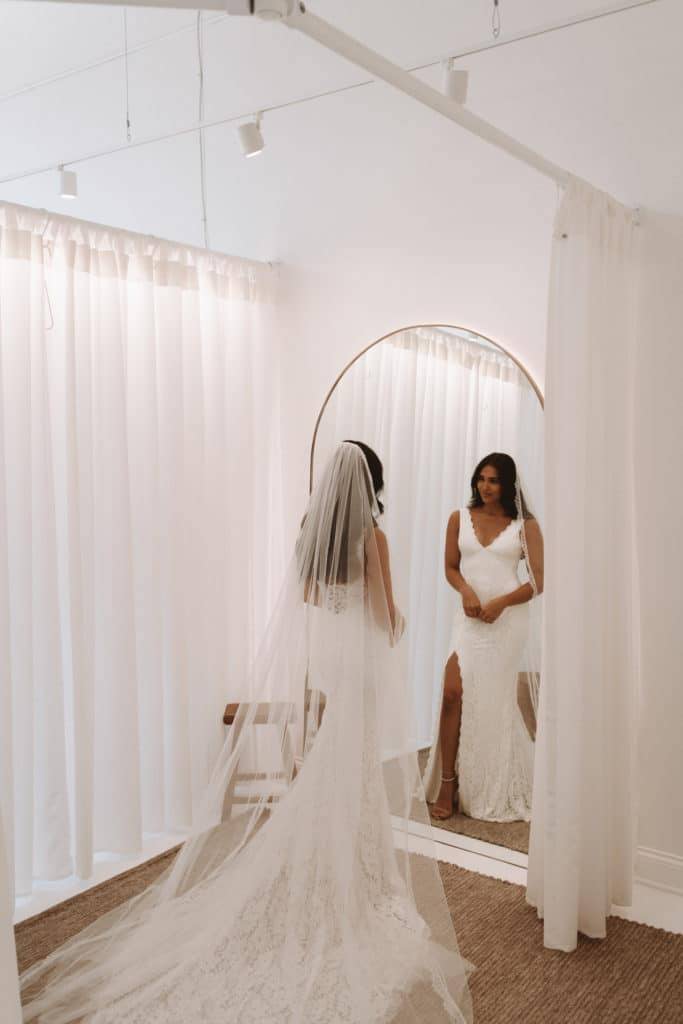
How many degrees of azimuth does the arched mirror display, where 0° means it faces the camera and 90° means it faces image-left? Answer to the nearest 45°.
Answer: approximately 45°

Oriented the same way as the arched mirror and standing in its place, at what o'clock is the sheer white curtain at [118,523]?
The sheer white curtain is roughly at 1 o'clock from the arched mirror.

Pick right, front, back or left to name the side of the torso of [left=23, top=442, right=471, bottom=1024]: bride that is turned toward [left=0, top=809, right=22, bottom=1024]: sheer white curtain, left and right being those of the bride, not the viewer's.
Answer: back

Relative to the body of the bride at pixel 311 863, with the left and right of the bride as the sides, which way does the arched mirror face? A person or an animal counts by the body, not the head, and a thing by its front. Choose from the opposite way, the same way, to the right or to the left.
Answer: the opposite way

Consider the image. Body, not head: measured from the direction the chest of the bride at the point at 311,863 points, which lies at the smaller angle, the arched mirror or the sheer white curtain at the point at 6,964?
the arched mirror

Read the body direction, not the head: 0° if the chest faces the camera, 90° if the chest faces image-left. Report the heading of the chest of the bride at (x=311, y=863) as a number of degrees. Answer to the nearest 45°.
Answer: approximately 225°

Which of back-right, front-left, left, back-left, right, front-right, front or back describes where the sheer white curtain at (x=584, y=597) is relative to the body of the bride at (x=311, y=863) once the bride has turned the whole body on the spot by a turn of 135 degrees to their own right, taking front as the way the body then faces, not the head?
left
